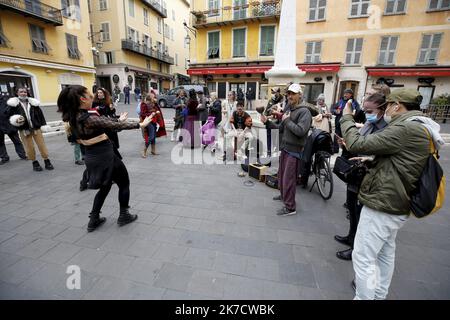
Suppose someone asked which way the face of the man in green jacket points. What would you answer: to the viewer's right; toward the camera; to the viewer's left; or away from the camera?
to the viewer's left

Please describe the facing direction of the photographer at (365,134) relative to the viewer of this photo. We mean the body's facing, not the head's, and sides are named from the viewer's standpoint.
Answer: facing to the left of the viewer

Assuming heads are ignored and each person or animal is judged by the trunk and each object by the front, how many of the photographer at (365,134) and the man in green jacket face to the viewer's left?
2

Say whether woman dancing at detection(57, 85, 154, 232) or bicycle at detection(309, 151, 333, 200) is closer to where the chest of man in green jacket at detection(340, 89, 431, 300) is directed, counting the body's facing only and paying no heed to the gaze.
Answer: the woman dancing

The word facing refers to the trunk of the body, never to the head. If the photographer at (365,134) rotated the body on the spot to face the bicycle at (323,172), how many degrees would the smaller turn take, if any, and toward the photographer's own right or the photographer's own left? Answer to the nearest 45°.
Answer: approximately 90° to the photographer's own right

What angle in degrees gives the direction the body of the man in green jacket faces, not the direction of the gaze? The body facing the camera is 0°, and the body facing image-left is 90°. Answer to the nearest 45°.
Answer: approximately 90°

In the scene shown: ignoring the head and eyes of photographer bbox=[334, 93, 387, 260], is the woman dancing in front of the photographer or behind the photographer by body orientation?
in front

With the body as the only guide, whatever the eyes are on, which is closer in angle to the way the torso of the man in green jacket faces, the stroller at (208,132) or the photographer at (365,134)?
the stroller

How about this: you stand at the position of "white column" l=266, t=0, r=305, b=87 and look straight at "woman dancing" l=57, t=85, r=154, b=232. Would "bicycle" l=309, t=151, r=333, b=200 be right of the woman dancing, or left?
left

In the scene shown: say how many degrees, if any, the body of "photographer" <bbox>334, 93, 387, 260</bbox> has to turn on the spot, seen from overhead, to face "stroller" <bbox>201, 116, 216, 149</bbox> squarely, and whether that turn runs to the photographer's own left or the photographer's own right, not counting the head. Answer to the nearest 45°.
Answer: approximately 45° to the photographer's own right

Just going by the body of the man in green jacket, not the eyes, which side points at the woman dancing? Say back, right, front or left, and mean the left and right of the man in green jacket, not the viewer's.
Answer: front

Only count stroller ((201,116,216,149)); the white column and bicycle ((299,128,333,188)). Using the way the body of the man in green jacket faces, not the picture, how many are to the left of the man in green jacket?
0

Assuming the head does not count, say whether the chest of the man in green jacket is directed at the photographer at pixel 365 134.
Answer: no

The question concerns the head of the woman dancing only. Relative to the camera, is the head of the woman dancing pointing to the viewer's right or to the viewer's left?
to the viewer's right

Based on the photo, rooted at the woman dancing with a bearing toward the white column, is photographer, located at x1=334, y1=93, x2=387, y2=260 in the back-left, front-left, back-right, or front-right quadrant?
front-right
